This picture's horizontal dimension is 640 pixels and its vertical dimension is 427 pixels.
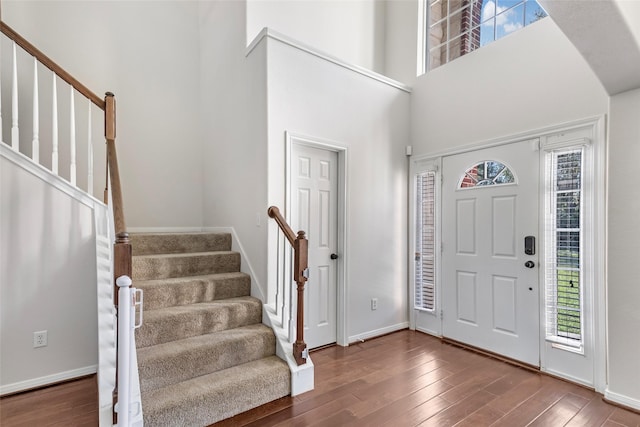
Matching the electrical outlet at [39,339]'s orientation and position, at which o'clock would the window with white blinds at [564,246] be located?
The window with white blinds is roughly at 10 o'clock from the electrical outlet.

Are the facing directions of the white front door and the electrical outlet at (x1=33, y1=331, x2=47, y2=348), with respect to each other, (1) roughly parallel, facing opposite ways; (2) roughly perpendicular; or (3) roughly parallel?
roughly perpendicular

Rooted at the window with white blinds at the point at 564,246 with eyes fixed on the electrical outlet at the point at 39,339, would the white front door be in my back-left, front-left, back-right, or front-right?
front-right

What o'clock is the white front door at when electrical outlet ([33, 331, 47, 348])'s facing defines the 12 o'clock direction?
The white front door is roughly at 10 o'clock from the electrical outlet.

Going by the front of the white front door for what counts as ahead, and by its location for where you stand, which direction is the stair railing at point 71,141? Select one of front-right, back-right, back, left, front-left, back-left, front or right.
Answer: front

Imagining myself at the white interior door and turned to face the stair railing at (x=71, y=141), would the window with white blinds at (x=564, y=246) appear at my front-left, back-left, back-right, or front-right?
back-left

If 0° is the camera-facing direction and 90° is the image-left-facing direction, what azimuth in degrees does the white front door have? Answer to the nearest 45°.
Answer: approximately 45°

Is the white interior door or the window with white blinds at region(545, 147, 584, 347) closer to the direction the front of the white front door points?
the white interior door
